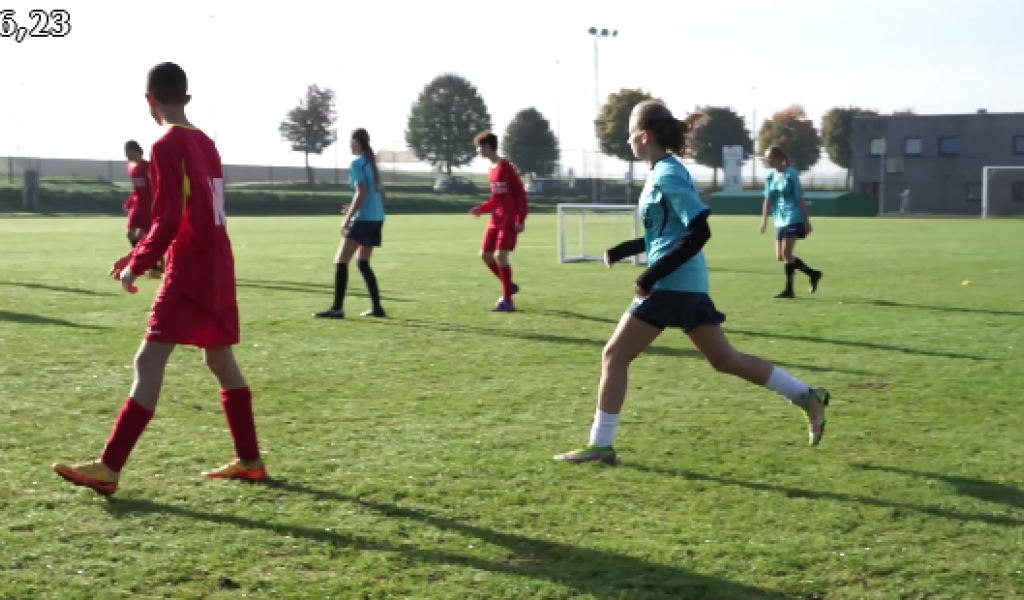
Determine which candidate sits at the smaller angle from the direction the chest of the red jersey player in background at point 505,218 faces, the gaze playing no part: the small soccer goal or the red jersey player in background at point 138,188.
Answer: the red jersey player in background

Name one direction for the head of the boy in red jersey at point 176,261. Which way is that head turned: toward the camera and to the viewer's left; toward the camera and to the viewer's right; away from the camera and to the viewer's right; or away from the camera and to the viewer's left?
away from the camera and to the viewer's left

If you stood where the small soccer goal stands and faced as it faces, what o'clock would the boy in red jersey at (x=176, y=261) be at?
The boy in red jersey is roughly at 12 o'clock from the small soccer goal.

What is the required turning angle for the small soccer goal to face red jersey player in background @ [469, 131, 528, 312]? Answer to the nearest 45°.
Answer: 0° — it already faces them

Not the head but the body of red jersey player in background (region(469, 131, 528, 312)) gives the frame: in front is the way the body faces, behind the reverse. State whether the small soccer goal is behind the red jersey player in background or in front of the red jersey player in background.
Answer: behind
